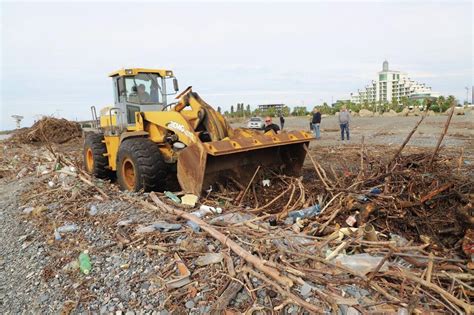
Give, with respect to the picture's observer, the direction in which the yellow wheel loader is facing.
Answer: facing the viewer and to the right of the viewer

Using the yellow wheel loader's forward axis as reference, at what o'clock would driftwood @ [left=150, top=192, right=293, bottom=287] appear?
The driftwood is roughly at 1 o'clock from the yellow wheel loader.

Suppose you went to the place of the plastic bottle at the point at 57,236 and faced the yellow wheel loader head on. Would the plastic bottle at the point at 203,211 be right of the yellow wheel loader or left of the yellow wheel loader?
right

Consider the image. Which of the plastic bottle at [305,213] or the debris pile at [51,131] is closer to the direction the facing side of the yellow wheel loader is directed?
the plastic bottle

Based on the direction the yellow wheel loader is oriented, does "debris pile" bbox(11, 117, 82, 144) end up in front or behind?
behind

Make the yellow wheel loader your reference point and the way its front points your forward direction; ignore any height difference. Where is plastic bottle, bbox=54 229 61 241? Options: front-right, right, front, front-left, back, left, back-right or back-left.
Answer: right

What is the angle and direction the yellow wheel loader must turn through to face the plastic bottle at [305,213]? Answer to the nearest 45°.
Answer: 0° — it already faces it

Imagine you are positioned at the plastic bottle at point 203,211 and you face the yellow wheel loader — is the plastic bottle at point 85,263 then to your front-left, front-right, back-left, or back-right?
back-left

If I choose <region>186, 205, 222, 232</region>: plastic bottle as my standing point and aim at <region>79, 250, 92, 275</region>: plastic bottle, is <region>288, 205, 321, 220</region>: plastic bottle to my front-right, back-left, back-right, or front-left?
back-left

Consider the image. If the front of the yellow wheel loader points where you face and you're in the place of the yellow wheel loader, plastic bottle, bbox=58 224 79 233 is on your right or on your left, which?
on your right

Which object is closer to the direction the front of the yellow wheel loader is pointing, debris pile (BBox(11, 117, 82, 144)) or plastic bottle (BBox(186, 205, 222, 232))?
the plastic bottle

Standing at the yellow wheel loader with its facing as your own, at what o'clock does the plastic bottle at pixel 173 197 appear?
The plastic bottle is roughly at 2 o'clock from the yellow wheel loader.
